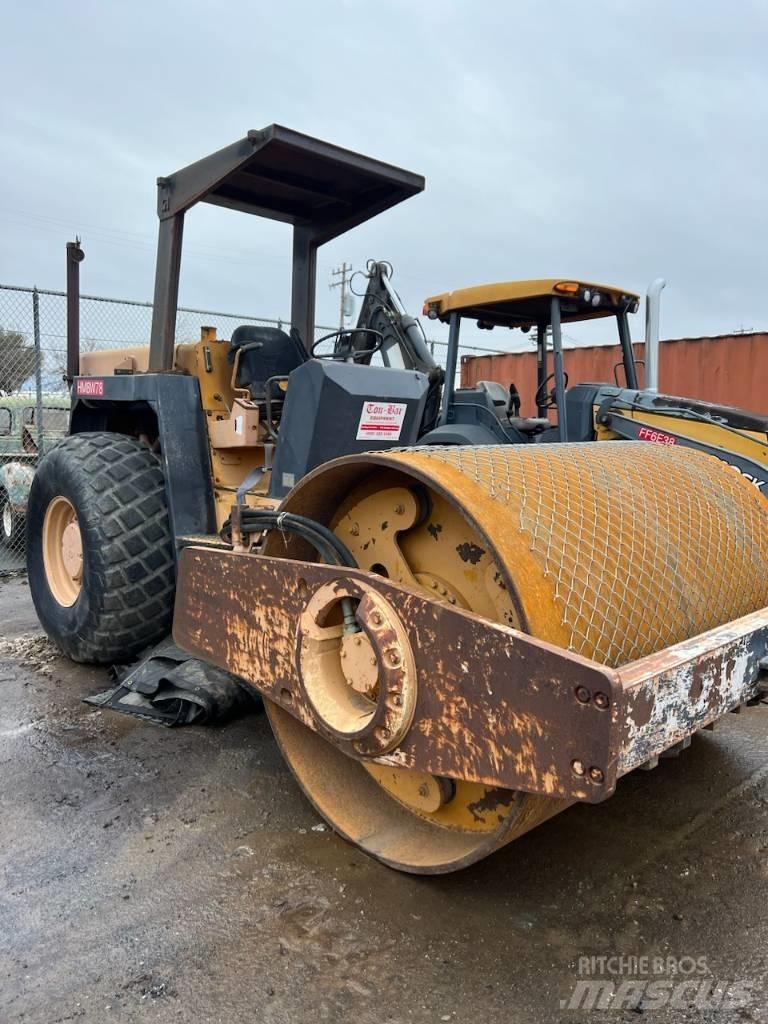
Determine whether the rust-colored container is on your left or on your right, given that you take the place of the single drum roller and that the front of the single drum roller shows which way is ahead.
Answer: on your left

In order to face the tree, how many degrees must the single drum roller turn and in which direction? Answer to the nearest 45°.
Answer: approximately 180°

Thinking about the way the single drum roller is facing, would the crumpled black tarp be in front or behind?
behind

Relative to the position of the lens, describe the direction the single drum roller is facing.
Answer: facing the viewer and to the right of the viewer

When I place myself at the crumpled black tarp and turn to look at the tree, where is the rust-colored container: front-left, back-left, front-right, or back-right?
front-right
